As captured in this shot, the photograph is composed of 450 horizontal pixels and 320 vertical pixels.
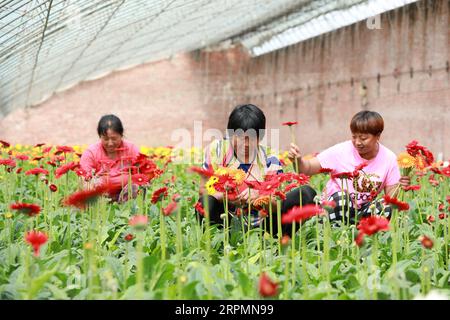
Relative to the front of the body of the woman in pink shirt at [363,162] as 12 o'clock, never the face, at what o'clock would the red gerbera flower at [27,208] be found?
The red gerbera flower is roughly at 1 o'clock from the woman in pink shirt.

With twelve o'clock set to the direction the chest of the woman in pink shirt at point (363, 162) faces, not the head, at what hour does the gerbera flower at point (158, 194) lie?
The gerbera flower is roughly at 1 o'clock from the woman in pink shirt.

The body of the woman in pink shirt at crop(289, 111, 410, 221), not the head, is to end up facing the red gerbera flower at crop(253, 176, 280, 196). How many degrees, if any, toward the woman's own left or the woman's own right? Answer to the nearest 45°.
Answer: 0° — they already face it

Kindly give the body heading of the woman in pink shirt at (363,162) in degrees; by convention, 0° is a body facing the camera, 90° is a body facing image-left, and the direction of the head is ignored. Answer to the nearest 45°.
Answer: approximately 0°
